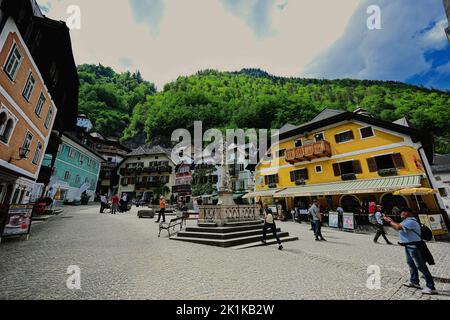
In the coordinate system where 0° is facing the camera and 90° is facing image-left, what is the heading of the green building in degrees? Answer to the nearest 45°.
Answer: approximately 315°

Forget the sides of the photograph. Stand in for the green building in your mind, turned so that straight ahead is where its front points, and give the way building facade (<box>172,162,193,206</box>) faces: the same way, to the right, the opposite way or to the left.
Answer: to the right

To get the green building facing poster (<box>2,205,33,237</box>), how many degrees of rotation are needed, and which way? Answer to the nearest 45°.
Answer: approximately 45° to its right

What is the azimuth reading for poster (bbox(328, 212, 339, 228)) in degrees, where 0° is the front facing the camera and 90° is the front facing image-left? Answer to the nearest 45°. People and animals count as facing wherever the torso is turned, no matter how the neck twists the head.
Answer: approximately 0°
